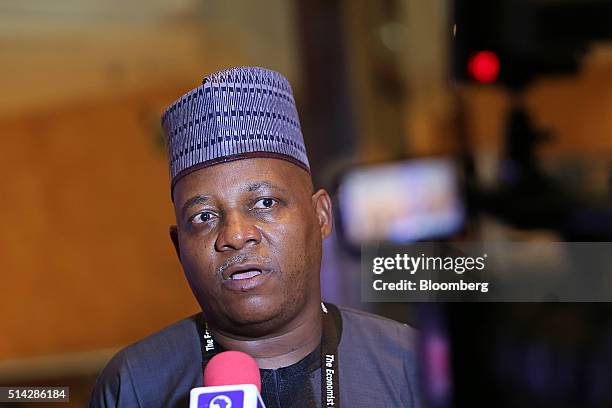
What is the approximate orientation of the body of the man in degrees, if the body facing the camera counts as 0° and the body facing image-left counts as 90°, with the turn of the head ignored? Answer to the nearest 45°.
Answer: approximately 0°

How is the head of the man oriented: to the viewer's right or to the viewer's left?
to the viewer's left
